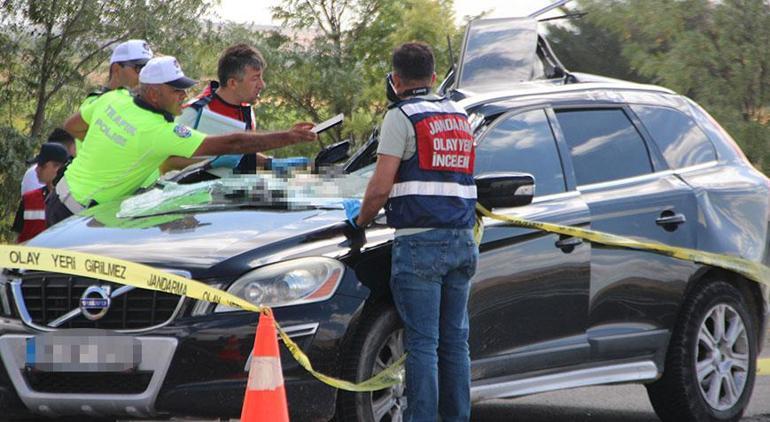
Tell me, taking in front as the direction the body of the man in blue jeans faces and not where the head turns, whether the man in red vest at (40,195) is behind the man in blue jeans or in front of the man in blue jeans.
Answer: in front

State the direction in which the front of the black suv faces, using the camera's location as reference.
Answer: facing the viewer and to the left of the viewer

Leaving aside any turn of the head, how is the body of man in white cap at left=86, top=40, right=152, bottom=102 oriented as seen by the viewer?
to the viewer's right

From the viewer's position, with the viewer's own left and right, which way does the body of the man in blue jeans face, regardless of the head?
facing away from the viewer and to the left of the viewer

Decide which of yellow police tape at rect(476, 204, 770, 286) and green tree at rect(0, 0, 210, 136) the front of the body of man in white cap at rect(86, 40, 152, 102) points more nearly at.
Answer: the yellow police tape

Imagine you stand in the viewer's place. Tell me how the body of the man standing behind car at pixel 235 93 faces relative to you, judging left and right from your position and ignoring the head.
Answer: facing the viewer and to the right of the viewer

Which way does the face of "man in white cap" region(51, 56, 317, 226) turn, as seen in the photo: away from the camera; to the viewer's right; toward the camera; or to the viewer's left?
to the viewer's right

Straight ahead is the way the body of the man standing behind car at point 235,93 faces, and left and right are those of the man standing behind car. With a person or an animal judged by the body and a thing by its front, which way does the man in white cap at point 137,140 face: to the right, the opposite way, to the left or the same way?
to the left

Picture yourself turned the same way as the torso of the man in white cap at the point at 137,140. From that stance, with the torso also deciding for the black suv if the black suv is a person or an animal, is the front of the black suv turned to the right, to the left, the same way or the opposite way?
the opposite way

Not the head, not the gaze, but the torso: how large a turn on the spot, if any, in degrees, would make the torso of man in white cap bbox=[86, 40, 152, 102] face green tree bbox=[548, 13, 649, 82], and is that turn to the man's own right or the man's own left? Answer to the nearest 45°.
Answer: approximately 45° to the man's own left

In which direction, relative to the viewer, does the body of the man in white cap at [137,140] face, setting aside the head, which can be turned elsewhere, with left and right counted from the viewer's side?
facing away from the viewer and to the right of the viewer

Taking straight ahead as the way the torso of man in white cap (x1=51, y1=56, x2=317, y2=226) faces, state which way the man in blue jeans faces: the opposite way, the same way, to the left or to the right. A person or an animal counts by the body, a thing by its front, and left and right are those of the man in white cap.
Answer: to the left

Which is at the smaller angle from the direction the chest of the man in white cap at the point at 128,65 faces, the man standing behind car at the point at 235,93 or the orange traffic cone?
the man standing behind car
